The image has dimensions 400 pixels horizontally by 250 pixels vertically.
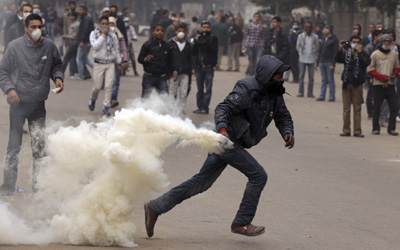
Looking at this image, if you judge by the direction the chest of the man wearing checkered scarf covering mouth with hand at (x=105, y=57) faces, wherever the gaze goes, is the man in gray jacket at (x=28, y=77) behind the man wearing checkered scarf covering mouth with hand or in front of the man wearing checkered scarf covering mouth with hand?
in front

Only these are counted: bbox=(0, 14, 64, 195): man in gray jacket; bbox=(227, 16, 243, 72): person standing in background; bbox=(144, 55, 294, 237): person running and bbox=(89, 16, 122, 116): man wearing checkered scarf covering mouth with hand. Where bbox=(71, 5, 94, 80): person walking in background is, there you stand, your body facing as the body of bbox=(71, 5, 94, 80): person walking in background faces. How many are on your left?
3

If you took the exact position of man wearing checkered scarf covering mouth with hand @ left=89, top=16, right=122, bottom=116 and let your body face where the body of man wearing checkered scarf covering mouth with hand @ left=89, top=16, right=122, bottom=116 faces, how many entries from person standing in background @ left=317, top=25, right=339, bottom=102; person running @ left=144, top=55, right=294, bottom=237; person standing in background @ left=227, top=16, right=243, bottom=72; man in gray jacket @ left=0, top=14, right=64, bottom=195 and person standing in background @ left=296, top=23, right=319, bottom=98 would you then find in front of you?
2

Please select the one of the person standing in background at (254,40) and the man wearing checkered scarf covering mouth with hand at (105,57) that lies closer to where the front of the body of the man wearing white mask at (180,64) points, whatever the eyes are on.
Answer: the man wearing checkered scarf covering mouth with hand

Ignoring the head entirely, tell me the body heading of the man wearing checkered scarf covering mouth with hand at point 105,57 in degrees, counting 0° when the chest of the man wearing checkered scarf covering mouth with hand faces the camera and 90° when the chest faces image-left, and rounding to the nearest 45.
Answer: approximately 0°

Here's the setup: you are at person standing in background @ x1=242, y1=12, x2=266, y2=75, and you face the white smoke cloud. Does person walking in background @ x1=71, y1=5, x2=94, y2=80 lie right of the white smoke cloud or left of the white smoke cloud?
right

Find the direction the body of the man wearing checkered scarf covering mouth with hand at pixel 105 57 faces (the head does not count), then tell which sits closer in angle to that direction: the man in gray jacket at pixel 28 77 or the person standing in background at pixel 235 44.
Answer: the man in gray jacket

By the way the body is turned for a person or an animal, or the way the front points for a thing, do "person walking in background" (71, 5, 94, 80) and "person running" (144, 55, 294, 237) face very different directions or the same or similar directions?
very different directions

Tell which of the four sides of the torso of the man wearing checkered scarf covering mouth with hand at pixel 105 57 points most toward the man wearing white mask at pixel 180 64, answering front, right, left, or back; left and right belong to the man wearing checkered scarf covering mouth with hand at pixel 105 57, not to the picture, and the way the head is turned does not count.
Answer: left

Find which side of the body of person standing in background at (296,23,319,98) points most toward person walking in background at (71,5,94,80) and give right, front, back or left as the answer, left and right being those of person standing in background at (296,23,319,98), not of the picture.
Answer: right
